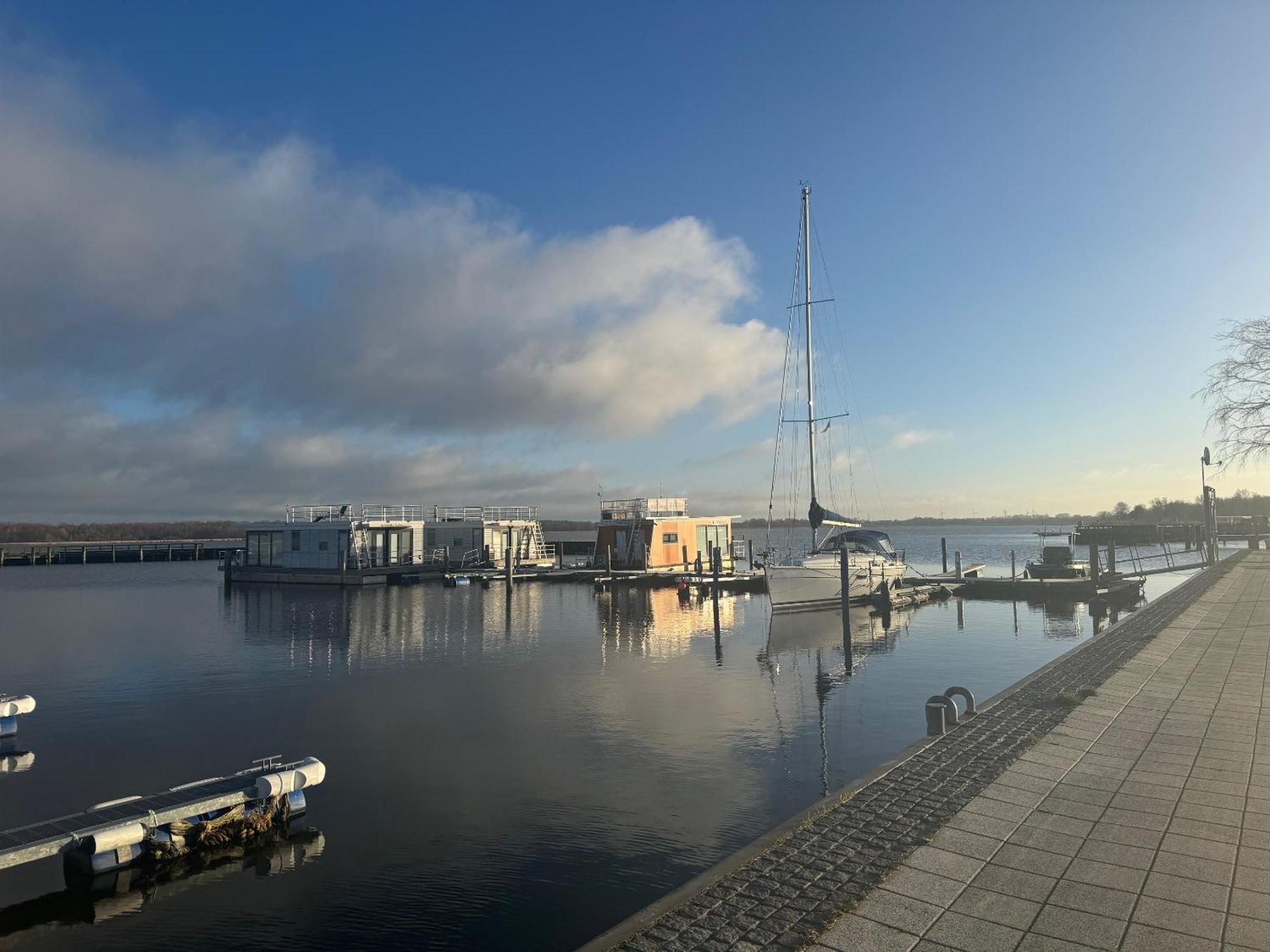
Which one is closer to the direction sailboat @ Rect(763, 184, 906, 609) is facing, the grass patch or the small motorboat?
the grass patch

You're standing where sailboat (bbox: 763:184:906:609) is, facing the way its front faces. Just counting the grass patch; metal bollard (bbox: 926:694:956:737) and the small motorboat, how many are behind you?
1

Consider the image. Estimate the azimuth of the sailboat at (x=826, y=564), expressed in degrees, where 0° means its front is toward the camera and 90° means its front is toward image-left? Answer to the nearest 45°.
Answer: approximately 45°

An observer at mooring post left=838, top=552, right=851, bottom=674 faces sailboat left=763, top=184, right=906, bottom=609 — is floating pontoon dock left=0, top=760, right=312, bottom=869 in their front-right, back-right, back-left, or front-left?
back-left

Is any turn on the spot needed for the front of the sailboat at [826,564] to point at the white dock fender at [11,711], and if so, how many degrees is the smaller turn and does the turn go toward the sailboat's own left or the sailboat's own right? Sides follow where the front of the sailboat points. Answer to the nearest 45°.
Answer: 0° — it already faces it

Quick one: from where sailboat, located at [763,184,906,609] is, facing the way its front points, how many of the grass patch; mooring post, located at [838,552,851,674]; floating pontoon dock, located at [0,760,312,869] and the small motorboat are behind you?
1

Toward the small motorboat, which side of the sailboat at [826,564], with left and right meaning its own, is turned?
back

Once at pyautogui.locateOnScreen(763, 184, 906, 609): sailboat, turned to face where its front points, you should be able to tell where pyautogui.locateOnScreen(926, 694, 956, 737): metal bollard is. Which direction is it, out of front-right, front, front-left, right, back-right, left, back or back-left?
front-left

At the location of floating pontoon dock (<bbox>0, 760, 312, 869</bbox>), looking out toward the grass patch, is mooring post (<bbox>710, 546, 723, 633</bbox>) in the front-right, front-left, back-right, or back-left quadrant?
front-left

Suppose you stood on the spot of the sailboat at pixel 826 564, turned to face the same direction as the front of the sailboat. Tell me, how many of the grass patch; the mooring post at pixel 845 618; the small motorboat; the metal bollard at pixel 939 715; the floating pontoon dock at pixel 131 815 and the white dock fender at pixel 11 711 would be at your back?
1

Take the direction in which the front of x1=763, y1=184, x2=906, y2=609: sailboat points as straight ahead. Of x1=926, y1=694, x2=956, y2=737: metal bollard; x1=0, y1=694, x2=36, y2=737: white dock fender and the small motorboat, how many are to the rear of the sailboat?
1

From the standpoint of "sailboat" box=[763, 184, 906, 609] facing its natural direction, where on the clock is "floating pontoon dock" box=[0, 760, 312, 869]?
The floating pontoon dock is roughly at 11 o'clock from the sailboat.

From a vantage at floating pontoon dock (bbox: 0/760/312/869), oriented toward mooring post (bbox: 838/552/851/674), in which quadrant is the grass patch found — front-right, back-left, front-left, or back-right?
front-right

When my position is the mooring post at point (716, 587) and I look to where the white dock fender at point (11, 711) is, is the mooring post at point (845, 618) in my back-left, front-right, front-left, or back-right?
front-left

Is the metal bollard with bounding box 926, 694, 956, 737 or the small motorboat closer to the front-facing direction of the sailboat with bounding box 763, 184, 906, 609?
the metal bollard

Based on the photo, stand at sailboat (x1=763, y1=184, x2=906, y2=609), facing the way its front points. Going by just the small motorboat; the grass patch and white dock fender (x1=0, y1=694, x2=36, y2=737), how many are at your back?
1
